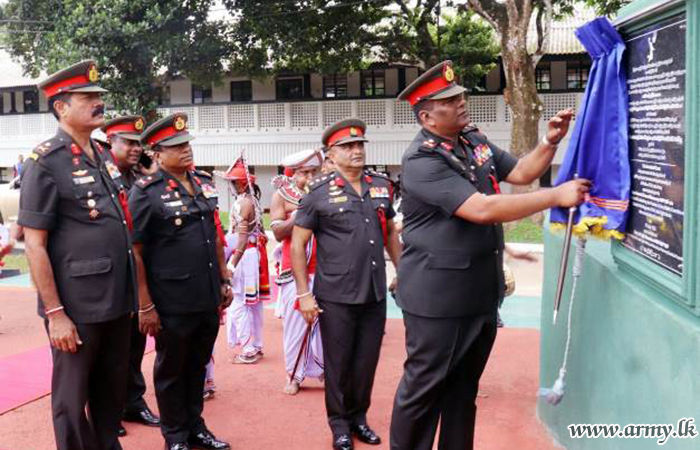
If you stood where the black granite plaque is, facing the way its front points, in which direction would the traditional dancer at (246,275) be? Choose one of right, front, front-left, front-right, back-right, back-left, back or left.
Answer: right

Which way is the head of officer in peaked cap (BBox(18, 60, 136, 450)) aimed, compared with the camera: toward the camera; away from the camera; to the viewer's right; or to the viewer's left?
to the viewer's right

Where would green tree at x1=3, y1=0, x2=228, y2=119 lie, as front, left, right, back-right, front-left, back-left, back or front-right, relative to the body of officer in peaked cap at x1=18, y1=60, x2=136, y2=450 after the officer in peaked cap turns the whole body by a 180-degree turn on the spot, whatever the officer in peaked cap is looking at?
front-right

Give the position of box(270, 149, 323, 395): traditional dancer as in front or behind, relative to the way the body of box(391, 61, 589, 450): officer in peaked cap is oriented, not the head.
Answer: behind
